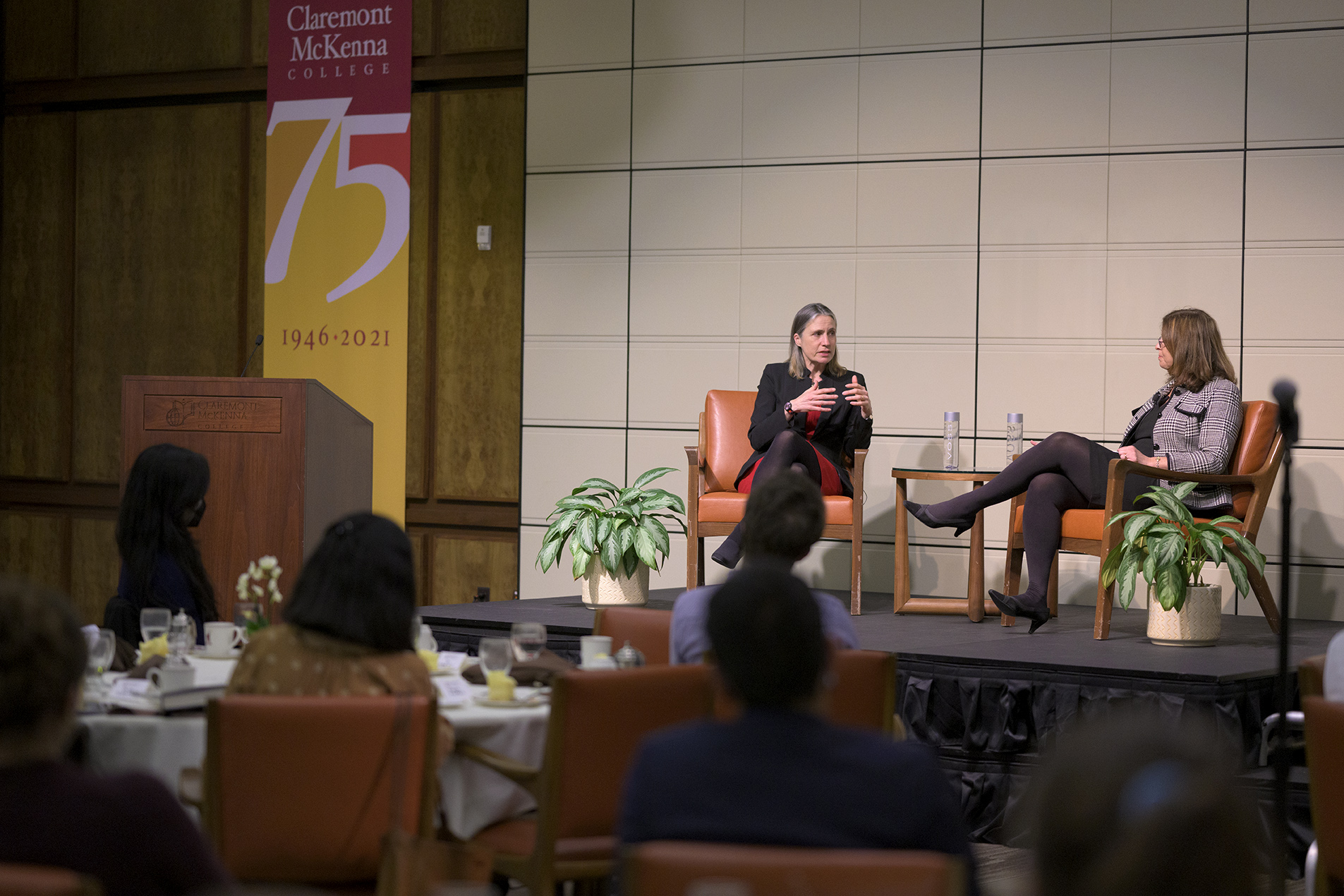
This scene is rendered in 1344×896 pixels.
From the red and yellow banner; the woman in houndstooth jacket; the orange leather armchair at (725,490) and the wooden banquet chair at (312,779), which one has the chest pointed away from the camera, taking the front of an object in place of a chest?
the wooden banquet chair

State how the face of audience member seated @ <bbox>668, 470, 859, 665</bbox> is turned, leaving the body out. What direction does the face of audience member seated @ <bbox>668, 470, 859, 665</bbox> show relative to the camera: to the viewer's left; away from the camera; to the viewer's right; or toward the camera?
away from the camera

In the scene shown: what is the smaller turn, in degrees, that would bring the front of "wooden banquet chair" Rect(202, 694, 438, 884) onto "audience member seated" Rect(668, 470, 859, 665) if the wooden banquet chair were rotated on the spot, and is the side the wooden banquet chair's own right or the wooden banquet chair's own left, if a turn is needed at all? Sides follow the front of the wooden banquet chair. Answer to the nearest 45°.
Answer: approximately 45° to the wooden banquet chair's own right

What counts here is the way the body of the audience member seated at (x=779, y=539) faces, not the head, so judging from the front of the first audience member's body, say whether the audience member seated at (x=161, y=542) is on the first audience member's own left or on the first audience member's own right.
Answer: on the first audience member's own left

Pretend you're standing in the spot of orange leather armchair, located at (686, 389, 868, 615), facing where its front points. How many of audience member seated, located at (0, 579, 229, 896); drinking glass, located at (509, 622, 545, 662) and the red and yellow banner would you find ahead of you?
2

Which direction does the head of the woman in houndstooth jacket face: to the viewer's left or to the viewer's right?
to the viewer's left

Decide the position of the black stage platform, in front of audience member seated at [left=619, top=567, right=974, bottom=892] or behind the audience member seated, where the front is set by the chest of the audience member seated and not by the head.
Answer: in front

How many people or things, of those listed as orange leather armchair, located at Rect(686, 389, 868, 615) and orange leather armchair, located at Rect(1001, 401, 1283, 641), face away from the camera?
0

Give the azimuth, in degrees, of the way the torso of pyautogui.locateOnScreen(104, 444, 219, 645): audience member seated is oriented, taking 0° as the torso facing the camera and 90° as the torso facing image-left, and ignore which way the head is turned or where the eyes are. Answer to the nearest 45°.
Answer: approximately 225°

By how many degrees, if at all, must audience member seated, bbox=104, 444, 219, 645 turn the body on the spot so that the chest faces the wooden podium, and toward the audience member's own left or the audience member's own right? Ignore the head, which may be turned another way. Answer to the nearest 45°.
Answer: approximately 45° to the audience member's own left

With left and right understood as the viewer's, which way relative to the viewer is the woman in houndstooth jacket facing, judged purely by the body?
facing to the left of the viewer

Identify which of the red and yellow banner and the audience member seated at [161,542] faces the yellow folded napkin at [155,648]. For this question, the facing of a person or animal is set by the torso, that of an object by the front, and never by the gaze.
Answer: the red and yellow banner

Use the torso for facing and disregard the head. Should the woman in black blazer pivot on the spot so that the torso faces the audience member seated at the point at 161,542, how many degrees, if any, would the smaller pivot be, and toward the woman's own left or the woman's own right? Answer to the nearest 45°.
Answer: approximately 45° to the woman's own right

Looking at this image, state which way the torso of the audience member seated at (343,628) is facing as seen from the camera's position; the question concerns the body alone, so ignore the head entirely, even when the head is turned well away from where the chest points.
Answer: away from the camera

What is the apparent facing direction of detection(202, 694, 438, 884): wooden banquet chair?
away from the camera

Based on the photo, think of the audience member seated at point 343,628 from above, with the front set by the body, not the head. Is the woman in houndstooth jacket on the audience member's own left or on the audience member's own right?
on the audience member's own right

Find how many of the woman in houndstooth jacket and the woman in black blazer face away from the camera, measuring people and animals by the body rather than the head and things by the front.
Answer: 0
